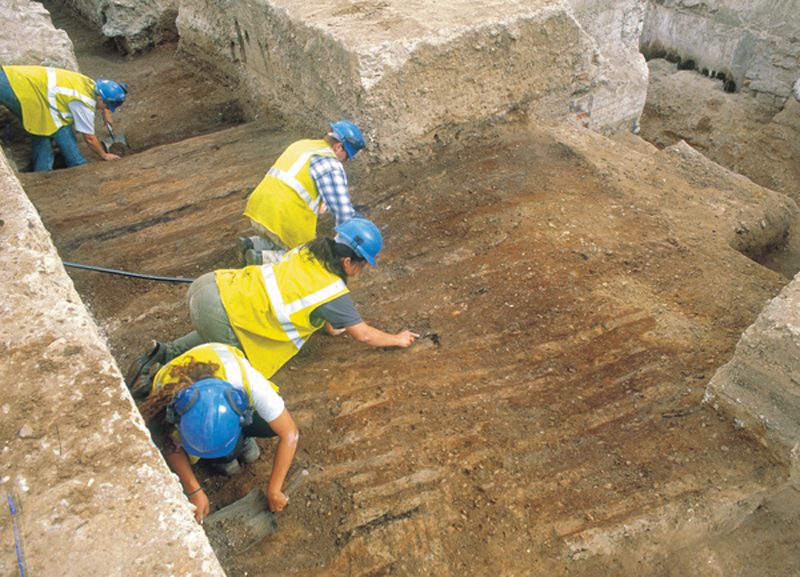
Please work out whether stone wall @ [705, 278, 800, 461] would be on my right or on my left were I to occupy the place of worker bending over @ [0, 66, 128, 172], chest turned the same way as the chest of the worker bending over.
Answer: on my right

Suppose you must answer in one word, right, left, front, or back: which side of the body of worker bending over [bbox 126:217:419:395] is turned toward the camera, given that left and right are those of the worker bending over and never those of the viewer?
right

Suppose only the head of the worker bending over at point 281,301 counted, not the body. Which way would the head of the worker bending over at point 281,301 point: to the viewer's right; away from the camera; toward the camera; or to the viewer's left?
to the viewer's right

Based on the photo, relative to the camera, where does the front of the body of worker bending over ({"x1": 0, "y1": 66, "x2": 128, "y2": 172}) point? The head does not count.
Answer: to the viewer's right

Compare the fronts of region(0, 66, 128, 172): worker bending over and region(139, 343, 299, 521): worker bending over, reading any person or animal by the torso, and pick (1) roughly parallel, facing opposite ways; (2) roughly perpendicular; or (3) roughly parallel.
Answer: roughly perpendicular

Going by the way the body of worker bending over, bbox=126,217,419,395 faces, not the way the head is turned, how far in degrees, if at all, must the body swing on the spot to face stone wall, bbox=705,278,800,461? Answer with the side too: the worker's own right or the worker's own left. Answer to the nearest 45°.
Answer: approximately 45° to the worker's own right

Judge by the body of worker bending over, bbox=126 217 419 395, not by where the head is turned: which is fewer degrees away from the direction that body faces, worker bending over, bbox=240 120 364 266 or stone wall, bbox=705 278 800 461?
the stone wall

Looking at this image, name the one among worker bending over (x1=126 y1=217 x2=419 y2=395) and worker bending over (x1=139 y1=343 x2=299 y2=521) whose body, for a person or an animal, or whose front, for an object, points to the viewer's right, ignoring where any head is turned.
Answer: worker bending over (x1=126 y1=217 x2=419 y2=395)

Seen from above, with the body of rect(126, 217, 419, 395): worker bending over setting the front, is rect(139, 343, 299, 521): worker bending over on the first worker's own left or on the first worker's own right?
on the first worker's own right

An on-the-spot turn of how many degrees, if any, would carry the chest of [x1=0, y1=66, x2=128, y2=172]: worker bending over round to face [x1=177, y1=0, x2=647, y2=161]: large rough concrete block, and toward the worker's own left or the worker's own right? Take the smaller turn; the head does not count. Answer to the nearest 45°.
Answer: approximately 45° to the worker's own right

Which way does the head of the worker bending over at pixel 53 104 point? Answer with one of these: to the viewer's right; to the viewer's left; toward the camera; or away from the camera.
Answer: to the viewer's right

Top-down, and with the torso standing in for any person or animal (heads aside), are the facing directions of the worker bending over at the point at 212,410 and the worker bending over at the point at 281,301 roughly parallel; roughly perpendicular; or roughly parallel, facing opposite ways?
roughly perpendicular
